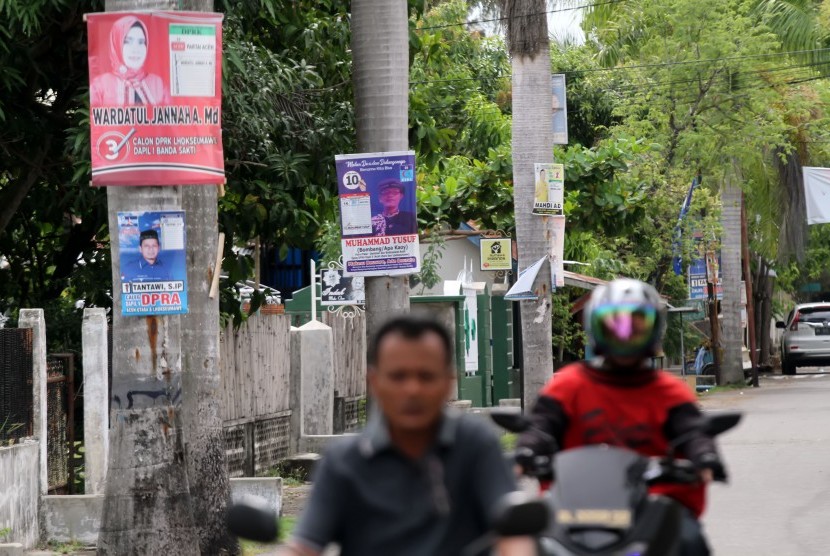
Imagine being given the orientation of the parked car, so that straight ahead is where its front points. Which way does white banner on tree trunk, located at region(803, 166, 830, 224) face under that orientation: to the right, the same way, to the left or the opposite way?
the opposite way

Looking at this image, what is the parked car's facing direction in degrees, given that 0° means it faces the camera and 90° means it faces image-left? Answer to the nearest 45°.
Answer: approximately 180°

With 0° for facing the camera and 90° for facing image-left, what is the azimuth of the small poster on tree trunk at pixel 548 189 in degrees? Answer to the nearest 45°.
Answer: approximately 0°

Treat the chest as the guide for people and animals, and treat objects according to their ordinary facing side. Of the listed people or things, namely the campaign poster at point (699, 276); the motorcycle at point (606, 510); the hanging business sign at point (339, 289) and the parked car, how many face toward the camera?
3

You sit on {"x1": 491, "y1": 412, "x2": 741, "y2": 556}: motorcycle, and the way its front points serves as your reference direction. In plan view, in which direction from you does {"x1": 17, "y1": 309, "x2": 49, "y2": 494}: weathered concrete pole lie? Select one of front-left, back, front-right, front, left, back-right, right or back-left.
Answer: back-right

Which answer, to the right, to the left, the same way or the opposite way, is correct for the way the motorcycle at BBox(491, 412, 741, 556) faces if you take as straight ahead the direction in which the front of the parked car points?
the opposite way

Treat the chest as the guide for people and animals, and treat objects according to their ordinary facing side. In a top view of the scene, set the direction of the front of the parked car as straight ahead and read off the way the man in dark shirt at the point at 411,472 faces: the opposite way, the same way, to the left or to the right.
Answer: the opposite way

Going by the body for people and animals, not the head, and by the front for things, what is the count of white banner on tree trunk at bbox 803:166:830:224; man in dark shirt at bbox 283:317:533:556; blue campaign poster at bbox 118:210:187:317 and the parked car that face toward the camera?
3
